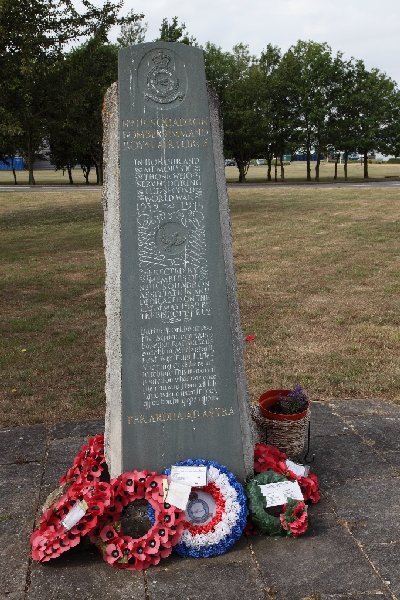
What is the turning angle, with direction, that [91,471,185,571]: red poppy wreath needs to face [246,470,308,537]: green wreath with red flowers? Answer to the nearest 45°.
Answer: approximately 90° to its left

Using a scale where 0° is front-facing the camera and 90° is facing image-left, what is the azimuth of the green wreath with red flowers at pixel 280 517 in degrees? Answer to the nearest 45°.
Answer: approximately 0°

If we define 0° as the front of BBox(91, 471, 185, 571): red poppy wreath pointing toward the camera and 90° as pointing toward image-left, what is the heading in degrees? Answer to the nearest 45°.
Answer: approximately 0°

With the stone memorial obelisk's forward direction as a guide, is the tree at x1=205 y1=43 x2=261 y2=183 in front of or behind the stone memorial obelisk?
behind

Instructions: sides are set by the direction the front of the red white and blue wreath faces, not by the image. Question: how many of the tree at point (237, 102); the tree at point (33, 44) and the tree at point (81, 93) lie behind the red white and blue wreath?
3

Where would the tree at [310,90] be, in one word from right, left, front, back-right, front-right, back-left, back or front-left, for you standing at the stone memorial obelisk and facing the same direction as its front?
back
